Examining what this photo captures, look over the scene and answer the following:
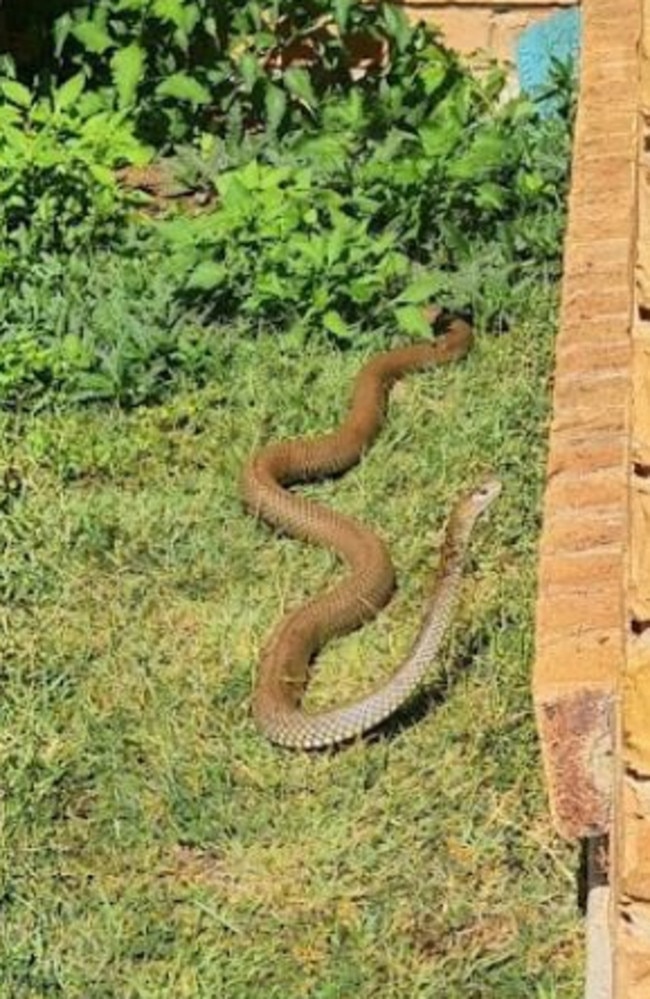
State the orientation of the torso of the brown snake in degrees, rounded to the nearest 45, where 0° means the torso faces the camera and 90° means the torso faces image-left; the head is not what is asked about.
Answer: approximately 225°

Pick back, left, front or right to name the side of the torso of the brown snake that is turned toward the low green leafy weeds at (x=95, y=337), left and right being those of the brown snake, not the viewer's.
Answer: left
